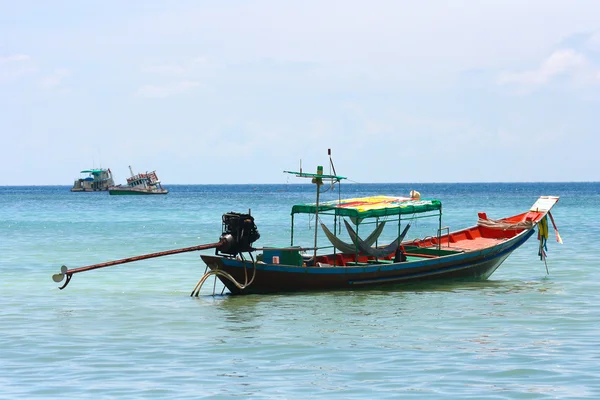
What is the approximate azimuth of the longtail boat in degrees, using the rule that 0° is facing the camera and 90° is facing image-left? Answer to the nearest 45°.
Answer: approximately 225°
